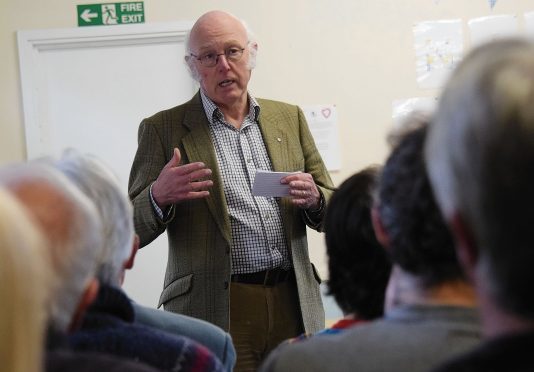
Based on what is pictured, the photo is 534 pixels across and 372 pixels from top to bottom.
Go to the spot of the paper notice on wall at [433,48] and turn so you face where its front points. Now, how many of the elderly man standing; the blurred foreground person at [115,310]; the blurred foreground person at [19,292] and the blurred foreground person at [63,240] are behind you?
0

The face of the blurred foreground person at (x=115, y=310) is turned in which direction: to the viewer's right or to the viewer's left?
to the viewer's right

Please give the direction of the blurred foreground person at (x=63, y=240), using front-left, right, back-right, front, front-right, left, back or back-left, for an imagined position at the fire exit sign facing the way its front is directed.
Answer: front

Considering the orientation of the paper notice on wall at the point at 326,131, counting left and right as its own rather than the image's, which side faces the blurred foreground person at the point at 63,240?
front

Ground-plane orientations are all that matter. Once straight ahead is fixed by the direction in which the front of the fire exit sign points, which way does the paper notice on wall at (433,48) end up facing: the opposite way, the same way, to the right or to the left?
the same way

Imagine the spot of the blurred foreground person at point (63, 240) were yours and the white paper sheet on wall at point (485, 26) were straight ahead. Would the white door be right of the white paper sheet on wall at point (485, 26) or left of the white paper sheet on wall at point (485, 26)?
left

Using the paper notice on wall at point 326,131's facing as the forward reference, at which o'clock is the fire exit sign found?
The fire exit sign is roughly at 3 o'clock from the paper notice on wall.

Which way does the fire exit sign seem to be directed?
toward the camera

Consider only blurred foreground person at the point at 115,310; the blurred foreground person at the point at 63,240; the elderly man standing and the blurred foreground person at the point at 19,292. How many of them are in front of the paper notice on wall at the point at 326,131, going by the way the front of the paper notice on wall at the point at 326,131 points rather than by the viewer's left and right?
4

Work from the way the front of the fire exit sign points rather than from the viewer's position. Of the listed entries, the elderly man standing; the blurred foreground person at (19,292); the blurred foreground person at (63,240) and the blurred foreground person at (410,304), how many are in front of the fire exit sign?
4

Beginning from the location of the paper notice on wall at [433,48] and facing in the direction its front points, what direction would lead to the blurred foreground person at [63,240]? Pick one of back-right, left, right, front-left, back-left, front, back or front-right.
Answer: front

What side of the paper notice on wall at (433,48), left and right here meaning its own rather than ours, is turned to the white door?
right

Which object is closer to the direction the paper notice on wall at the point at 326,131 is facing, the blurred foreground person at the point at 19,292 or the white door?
the blurred foreground person

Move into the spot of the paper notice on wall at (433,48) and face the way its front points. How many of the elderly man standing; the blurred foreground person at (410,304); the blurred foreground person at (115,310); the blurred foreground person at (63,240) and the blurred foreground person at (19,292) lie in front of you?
5

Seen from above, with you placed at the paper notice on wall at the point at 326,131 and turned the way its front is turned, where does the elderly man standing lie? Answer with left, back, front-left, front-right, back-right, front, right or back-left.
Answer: front

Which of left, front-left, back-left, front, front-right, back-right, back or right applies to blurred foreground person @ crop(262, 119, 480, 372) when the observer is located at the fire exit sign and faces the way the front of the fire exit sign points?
front

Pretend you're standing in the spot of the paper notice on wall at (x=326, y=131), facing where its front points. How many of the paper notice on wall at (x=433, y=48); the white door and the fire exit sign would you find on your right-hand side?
2

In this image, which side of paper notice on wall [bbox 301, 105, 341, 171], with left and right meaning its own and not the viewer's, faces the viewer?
front

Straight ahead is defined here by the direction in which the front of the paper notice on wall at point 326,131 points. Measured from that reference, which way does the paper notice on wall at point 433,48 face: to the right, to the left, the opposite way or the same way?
the same way
